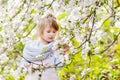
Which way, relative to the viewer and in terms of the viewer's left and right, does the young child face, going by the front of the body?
facing the viewer and to the right of the viewer

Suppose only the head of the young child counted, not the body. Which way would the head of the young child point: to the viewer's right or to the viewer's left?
to the viewer's right
